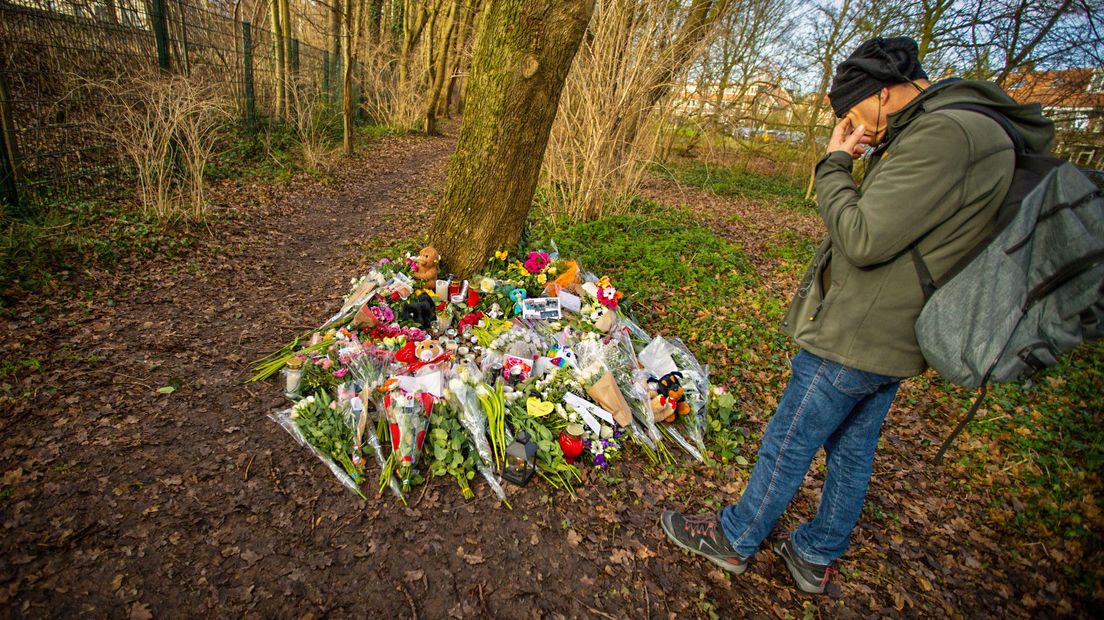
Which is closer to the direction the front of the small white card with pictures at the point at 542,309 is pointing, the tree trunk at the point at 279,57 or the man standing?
the man standing

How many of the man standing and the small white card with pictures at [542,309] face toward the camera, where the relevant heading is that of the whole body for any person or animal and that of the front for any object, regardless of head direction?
1

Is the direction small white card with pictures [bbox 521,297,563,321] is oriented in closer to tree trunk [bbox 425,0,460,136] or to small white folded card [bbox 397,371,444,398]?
the small white folded card

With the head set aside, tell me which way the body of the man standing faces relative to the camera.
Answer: to the viewer's left

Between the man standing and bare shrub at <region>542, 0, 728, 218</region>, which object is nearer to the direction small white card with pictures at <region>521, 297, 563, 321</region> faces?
the man standing

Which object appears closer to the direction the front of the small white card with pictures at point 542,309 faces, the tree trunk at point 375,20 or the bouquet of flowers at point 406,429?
the bouquet of flowers

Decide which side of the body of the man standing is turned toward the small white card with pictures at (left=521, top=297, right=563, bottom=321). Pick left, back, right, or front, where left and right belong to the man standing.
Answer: front

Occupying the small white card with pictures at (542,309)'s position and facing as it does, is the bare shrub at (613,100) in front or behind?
behind

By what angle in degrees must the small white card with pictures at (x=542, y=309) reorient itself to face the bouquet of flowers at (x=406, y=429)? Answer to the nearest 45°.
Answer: approximately 45° to its right

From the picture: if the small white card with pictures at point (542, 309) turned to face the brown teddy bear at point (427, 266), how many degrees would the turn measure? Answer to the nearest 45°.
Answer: approximately 90° to its right

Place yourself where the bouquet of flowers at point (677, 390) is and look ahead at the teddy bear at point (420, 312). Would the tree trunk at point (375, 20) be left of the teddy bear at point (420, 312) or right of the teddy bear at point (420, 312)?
right

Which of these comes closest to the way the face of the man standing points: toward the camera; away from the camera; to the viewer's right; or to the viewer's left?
to the viewer's left

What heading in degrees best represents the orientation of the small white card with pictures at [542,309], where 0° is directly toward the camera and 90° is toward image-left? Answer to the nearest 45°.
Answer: approximately 0°

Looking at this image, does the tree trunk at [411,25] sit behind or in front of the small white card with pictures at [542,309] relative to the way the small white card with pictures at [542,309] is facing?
behind

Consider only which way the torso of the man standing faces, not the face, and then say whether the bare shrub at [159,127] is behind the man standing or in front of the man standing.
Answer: in front

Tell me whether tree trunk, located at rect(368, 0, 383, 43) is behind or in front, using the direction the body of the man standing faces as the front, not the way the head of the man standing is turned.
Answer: in front
